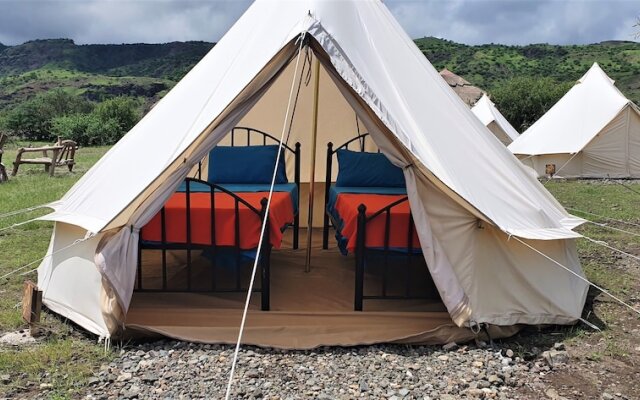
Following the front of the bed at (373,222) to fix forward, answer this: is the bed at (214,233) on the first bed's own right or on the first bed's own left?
on the first bed's own right

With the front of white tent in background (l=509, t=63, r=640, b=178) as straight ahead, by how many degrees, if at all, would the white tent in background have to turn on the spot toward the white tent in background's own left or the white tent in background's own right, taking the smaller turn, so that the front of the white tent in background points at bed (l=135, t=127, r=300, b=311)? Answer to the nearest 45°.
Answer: approximately 45° to the white tent in background's own right

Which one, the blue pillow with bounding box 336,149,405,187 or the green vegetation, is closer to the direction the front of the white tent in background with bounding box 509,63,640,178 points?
the blue pillow

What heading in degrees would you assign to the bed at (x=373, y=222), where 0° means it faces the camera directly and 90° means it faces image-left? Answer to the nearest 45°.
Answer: approximately 0°

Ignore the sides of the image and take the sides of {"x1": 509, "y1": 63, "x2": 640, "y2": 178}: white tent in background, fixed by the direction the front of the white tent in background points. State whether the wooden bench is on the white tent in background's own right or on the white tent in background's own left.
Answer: on the white tent in background's own right

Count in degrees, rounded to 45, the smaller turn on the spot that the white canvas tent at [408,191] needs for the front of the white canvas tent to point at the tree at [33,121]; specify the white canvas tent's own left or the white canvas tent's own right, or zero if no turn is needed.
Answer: approximately 135° to the white canvas tent's own right

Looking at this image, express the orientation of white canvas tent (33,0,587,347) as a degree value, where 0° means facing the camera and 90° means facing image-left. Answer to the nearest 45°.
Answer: approximately 0°

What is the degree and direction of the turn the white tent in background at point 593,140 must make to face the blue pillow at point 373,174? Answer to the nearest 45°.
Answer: approximately 45° to its right

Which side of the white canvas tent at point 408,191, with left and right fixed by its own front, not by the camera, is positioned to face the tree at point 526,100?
back
